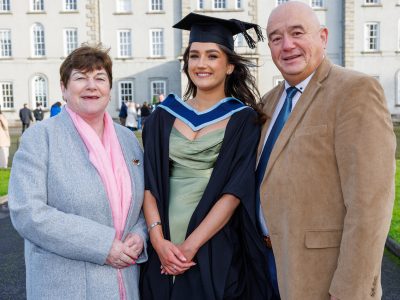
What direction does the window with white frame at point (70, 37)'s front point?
toward the camera

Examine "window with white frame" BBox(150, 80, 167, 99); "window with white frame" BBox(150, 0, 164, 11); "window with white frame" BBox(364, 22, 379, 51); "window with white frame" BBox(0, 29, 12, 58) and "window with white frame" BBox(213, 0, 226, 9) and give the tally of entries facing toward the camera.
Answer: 5

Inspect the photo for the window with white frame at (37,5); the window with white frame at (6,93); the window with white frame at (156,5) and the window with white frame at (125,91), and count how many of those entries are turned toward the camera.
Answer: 4

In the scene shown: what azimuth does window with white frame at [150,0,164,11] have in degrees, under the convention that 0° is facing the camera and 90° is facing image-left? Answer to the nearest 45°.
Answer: approximately 0°

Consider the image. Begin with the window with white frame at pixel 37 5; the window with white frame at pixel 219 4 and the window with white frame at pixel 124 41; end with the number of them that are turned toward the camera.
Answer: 3

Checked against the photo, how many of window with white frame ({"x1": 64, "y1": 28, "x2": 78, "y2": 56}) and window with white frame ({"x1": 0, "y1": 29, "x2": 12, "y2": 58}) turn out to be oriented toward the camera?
2

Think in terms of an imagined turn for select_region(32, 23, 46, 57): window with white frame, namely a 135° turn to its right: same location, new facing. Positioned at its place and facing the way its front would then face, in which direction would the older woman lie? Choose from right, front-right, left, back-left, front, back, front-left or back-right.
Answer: back-left

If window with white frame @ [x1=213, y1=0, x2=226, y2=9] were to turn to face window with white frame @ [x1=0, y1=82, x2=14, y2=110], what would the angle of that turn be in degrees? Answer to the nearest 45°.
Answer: approximately 90° to its right

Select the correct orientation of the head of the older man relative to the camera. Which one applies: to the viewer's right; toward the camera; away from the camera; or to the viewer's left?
toward the camera

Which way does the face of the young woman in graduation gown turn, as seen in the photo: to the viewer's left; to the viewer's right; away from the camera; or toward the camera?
toward the camera

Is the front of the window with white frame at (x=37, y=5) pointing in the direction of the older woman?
yes

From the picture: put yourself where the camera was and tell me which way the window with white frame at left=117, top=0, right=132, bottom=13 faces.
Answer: facing the viewer

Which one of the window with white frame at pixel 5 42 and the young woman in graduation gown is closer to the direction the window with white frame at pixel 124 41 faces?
the young woman in graduation gown

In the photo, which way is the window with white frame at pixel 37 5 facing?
toward the camera

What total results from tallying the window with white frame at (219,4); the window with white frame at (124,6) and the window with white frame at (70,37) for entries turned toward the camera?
3

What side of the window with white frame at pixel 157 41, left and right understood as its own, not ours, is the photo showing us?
front
